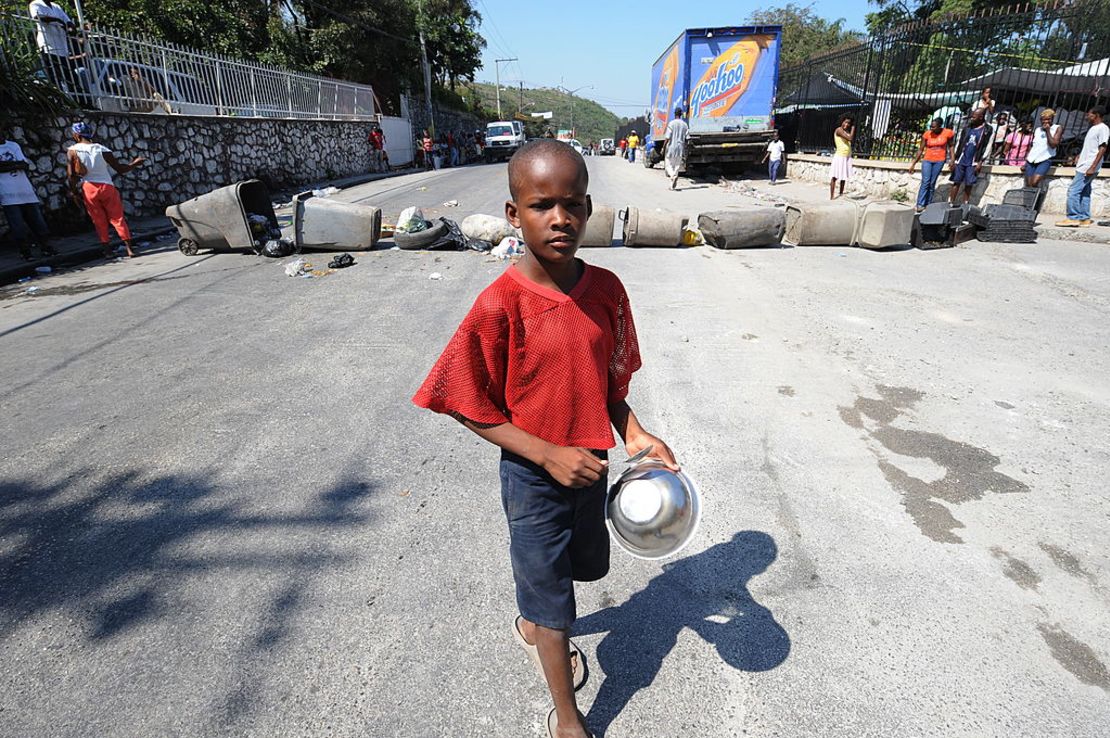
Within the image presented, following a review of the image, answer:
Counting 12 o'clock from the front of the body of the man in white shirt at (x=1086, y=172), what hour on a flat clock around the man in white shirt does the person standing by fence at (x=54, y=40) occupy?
The person standing by fence is roughly at 11 o'clock from the man in white shirt.

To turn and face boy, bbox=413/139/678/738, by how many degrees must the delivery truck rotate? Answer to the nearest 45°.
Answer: approximately 180°

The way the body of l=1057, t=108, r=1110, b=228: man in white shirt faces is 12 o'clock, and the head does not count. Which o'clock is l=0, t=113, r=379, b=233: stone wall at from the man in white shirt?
The stone wall is roughly at 11 o'clock from the man in white shirt.

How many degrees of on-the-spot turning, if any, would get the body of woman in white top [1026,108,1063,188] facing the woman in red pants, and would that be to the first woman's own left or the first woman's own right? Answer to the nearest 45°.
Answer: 0° — they already face them

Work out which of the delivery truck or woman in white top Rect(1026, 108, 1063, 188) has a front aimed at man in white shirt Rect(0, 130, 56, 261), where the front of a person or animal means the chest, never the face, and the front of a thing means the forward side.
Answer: the woman in white top

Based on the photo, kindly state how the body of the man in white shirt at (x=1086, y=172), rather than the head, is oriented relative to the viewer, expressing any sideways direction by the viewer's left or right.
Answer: facing to the left of the viewer

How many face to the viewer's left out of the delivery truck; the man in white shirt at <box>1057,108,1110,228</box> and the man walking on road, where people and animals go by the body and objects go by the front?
1

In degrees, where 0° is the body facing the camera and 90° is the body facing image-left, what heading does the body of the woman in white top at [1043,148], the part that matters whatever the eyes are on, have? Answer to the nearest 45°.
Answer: approximately 45°

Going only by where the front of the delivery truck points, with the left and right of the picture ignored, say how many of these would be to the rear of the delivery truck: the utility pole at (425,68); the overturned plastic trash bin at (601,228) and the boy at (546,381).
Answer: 2

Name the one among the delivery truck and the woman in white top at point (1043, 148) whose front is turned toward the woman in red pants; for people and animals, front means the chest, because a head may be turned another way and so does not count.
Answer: the woman in white top

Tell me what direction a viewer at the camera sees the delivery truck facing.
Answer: facing away from the viewer

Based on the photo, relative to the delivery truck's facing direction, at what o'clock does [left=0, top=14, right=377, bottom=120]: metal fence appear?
The metal fence is roughly at 8 o'clock from the delivery truck.
